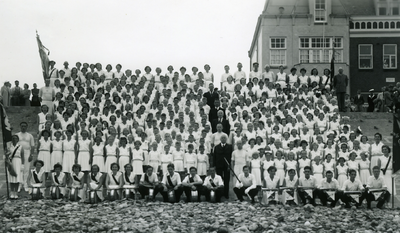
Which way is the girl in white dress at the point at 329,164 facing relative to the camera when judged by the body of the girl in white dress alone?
toward the camera

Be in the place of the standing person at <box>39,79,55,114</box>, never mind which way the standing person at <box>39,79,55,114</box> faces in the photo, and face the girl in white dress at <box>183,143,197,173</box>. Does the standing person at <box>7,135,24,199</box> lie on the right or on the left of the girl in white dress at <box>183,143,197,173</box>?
right

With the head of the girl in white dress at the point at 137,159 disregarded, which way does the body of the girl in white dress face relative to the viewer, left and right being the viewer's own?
facing the viewer

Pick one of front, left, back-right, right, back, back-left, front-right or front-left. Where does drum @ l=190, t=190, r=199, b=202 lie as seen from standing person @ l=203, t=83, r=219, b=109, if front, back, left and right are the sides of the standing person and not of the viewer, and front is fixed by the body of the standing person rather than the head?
front

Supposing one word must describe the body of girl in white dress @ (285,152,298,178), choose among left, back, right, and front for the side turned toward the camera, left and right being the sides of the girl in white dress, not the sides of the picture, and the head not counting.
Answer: front

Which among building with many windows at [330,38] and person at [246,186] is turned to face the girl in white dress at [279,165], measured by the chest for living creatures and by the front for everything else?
the building with many windows

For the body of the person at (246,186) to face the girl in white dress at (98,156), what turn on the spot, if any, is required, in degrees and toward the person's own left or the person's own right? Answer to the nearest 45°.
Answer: approximately 90° to the person's own right

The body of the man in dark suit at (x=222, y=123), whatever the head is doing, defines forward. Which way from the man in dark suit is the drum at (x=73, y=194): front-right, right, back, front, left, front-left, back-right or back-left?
front-right

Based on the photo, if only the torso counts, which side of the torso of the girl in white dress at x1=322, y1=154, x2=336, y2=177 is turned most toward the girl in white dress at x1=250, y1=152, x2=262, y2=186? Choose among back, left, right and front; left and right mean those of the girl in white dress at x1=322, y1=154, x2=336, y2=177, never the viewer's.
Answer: right

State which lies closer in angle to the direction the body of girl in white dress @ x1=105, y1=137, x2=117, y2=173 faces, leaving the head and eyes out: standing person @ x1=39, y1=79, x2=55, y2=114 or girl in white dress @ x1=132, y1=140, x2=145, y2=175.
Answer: the girl in white dress

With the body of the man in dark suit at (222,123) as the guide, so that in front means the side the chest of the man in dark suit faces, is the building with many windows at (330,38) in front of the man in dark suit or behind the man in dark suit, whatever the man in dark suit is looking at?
behind

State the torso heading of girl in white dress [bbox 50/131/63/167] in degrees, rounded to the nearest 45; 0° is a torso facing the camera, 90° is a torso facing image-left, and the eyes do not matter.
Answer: approximately 0°

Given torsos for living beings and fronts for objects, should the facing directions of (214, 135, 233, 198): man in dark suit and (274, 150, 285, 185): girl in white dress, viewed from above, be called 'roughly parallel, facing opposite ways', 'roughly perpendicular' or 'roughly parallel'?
roughly parallel

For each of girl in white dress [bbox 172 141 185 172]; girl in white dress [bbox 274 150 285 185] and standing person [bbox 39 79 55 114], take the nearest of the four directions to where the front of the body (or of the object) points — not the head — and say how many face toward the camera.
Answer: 3

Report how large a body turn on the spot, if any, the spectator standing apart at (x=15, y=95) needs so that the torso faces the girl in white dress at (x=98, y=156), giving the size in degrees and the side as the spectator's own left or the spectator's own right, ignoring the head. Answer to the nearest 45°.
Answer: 0° — they already face them

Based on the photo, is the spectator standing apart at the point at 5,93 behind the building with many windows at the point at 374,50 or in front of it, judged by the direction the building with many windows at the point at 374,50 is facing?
in front

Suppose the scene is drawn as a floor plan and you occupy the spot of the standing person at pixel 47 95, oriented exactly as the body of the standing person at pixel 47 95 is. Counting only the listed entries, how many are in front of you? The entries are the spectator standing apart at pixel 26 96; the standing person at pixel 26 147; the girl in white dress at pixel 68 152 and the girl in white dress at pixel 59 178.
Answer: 3
